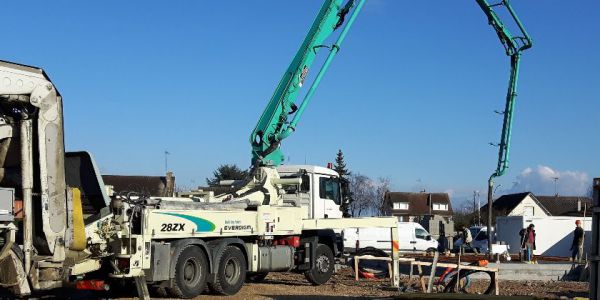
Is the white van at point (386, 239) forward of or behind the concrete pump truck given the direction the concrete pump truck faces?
forward

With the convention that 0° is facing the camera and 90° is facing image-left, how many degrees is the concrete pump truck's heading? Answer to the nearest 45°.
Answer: approximately 225°

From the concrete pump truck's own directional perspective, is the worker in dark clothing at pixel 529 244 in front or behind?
in front
